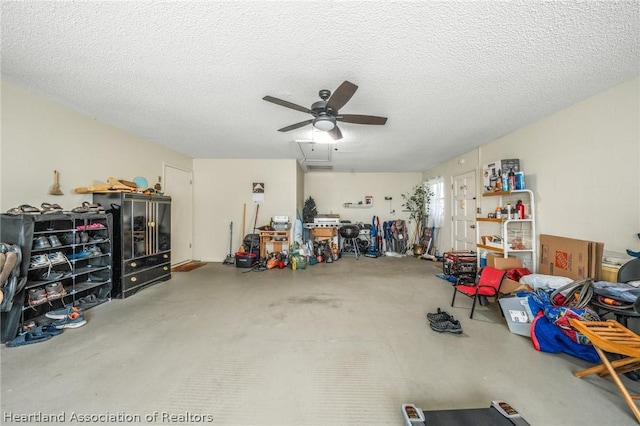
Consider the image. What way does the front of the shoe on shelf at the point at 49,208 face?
to the viewer's right

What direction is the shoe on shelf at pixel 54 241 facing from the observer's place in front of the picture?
facing the viewer and to the right of the viewer

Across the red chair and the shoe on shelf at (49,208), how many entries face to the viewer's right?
1

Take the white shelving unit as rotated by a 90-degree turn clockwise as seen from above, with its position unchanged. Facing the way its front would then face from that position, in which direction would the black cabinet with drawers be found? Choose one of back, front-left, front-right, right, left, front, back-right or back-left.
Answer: left

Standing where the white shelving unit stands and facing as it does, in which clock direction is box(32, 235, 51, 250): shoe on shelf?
The shoe on shelf is roughly at 12 o'clock from the white shelving unit.

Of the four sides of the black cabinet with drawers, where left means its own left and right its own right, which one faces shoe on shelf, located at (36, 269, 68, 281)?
right

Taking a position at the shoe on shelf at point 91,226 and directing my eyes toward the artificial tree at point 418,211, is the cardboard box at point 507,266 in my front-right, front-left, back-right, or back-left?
front-right

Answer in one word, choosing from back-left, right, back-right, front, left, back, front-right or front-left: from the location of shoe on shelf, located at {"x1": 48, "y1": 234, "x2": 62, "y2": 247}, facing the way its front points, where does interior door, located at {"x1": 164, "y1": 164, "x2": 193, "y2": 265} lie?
left

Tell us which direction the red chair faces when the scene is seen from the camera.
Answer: facing the viewer and to the left of the viewer

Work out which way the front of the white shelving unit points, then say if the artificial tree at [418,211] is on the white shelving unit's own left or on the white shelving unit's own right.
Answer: on the white shelving unit's own right

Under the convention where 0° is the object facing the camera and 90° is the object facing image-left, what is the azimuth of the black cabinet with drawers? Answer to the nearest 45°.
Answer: approximately 315°

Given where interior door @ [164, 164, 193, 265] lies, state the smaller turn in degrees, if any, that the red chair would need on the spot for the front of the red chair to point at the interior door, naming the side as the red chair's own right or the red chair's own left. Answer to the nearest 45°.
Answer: approximately 45° to the red chair's own right
